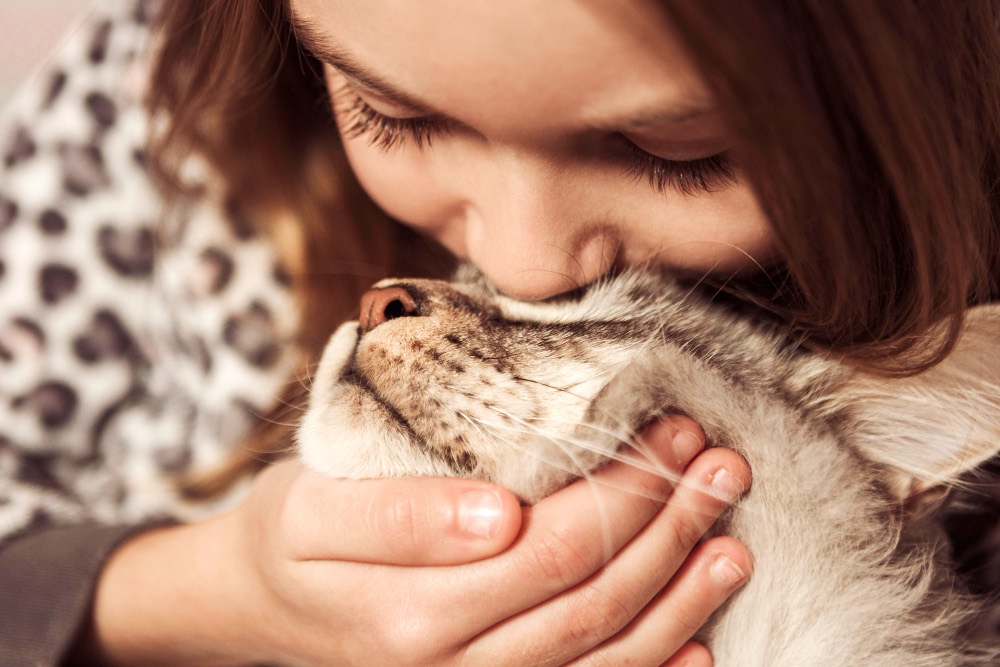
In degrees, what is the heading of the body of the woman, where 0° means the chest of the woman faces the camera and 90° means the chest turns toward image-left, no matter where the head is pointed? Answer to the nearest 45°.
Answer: approximately 0°

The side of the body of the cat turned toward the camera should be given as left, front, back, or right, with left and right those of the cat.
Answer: left
